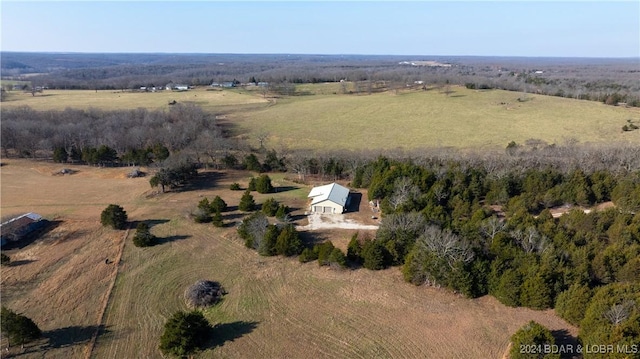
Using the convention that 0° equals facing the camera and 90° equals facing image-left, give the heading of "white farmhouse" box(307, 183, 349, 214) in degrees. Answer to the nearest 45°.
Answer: approximately 0°

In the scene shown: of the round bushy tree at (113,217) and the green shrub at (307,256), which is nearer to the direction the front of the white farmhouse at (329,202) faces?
the green shrub

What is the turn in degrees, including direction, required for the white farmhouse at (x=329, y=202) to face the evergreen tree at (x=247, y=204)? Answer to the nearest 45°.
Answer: approximately 90° to its right

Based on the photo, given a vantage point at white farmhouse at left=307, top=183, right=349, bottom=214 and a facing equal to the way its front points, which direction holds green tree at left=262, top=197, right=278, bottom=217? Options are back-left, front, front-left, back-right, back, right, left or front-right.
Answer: right

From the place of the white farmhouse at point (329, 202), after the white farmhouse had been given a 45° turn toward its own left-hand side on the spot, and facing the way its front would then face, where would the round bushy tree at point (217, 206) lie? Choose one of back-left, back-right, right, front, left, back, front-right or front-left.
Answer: back-right

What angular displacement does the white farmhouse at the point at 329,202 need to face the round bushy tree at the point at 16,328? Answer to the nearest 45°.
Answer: approximately 45° to its right

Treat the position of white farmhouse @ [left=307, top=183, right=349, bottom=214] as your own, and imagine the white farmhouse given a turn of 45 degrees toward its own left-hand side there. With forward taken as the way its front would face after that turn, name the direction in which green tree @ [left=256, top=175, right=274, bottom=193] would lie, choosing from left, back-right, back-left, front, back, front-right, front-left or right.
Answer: back

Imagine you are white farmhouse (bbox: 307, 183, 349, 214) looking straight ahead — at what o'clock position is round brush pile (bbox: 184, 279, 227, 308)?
The round brush pile is roughly at 1 o'clock from the white farmhouse.

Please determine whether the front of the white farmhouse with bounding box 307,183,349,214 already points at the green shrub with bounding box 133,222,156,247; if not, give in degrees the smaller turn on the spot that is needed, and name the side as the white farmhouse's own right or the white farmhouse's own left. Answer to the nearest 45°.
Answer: approximately 45° to the white farmhouse's own right

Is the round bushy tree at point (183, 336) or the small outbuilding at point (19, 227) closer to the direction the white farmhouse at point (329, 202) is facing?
the round bushy tree

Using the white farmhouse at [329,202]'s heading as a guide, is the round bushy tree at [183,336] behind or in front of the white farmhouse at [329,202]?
in front

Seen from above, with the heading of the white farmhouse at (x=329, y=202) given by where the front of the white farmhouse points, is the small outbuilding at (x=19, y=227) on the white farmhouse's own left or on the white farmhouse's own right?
on the white farmhouse's own right

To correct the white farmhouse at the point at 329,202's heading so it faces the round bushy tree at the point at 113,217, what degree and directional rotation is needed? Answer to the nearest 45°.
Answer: approximately 90° to its right
